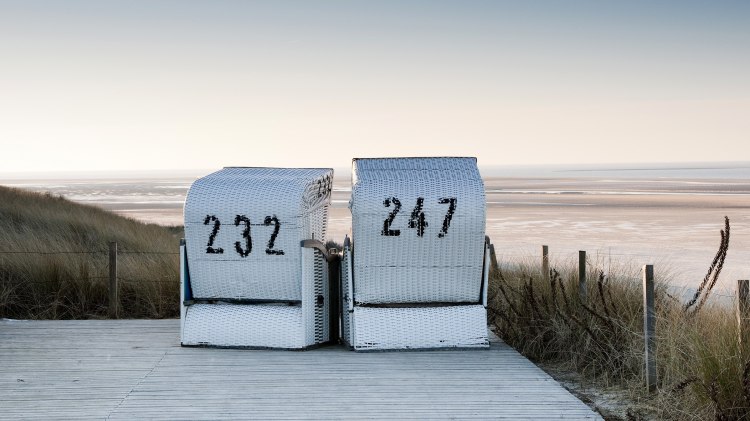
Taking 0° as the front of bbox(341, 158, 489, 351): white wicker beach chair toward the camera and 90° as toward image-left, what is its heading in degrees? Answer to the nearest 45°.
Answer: approximately 180°

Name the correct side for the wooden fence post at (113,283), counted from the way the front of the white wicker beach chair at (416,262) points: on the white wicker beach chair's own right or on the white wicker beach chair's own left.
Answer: on the white wicker beach chair's own left

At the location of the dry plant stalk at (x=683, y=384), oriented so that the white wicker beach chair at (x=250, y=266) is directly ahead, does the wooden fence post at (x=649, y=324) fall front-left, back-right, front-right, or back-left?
front-right

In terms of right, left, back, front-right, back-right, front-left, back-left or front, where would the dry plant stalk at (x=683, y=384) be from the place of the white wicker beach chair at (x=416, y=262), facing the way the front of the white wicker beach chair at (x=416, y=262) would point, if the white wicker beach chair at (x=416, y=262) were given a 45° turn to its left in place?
back

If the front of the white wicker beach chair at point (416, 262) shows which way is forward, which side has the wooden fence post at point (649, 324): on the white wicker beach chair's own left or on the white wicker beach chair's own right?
on the white wicker beach chair's own right

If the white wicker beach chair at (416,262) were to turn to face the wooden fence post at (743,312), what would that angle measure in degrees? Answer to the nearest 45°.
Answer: approximately 135° to its right

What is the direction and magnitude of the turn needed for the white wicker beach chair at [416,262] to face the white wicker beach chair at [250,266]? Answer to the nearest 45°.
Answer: approximately 90° to its left
